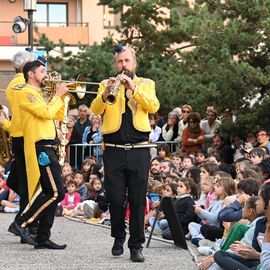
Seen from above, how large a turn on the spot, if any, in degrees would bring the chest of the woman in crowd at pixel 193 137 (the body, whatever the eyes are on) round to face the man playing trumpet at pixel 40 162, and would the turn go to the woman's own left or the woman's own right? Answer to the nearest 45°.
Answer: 0° — they already face them

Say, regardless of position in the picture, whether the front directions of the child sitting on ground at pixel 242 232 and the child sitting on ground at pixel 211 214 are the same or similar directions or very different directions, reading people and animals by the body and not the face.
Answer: same or similar directions

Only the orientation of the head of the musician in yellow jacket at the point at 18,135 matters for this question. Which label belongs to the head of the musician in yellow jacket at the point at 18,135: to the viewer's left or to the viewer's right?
to the viewer's right

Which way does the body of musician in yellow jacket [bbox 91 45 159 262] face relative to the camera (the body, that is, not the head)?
toward the camera

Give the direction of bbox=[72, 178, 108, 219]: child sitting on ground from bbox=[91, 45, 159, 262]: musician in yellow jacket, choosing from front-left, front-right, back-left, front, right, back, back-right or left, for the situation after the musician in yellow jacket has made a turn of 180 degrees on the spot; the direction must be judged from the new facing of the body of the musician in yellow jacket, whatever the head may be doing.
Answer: front

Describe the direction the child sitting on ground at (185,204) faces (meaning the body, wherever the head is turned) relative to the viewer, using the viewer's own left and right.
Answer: facing the viewer and to the left of the viewer

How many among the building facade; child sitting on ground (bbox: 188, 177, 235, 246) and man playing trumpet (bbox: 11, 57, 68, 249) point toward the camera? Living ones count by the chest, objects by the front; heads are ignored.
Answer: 1

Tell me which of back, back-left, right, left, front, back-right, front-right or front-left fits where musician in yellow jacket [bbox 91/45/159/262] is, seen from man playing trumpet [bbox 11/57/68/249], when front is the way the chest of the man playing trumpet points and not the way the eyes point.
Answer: front-right

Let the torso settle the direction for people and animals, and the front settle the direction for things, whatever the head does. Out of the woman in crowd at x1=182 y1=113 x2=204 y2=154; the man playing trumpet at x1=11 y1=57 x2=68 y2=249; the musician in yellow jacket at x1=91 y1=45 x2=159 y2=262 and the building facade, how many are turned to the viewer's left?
0

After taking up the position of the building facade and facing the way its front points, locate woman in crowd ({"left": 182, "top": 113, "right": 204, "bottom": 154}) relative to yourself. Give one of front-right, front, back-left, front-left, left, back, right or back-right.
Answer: front

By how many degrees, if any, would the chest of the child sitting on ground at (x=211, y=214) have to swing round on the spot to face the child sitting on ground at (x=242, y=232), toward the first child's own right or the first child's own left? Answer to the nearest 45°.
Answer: approximately 90° to the first child's own left

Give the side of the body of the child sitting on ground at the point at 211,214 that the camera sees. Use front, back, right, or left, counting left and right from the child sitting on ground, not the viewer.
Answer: left

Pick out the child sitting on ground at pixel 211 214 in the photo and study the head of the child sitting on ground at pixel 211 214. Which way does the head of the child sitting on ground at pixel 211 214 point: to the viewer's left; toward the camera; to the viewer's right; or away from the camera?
to the viewer's left

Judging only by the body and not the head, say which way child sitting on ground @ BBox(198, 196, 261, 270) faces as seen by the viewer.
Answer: to the viewer's left

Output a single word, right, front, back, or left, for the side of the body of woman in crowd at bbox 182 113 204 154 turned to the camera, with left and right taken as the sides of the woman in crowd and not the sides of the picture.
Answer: front

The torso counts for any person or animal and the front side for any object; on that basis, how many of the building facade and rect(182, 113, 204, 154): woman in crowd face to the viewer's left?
0
